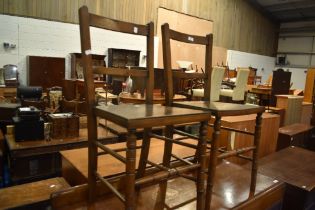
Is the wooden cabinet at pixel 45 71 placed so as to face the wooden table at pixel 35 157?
yes

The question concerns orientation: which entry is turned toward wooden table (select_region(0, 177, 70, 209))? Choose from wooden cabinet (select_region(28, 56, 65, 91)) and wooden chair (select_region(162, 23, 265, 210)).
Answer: the wooden cabinet

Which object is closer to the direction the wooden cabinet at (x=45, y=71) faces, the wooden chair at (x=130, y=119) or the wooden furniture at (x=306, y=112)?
the wooden chair

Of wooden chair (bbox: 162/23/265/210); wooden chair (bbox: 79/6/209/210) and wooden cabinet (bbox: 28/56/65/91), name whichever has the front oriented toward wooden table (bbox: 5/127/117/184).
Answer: the wooden cabinet

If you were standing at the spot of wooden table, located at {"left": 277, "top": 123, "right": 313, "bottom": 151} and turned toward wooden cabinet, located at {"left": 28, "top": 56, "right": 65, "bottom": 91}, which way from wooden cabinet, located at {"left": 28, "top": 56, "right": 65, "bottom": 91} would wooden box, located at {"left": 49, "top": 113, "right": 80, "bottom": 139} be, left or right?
left

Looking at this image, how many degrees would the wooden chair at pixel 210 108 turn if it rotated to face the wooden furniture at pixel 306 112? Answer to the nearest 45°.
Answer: approximately 90° to its left

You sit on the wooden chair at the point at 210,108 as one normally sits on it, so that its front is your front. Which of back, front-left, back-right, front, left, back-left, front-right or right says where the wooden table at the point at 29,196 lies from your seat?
back-right

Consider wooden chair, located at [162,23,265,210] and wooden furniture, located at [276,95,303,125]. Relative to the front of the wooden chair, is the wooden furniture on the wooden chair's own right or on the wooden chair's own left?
on the wooden chair's own left

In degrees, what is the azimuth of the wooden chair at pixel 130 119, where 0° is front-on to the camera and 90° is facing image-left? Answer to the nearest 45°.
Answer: approximately 315°

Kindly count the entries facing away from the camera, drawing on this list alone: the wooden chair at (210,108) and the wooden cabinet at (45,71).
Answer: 0

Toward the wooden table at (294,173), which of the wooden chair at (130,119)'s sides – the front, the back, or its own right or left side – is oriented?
left

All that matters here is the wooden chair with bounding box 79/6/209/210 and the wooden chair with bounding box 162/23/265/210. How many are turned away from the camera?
0
